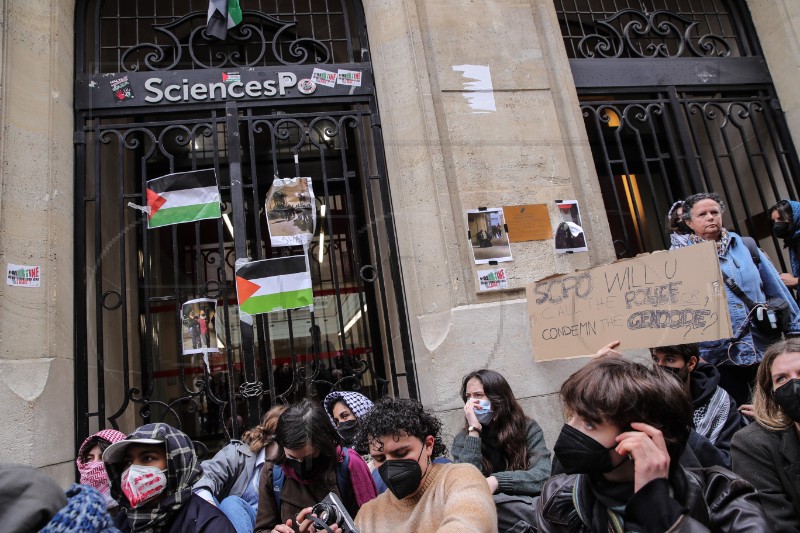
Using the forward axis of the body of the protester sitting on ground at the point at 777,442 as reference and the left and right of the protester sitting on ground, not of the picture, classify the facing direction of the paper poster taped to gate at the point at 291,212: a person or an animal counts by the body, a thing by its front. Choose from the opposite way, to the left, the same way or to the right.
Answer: the same way

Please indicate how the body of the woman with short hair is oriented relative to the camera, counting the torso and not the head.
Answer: toward the camera

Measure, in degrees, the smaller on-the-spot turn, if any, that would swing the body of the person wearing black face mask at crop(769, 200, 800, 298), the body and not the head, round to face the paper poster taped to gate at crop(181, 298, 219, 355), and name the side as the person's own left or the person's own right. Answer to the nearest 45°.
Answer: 0° — they already face it

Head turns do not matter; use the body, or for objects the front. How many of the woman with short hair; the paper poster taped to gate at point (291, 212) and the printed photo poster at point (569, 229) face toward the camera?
3

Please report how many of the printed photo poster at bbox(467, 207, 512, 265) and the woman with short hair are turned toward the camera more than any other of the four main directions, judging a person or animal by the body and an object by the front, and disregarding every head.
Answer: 2

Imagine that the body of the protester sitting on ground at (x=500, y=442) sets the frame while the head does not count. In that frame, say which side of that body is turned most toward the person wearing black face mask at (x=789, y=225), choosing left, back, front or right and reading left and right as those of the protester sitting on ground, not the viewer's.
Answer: back

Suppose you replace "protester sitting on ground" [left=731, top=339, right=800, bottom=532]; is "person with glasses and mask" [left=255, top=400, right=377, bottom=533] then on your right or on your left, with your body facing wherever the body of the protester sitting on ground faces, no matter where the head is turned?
on your right

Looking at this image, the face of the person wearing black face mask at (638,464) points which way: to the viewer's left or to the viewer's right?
to the viewer's left

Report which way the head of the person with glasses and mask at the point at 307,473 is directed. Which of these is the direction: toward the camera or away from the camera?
toward the camera

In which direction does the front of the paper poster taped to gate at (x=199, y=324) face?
toward the camera

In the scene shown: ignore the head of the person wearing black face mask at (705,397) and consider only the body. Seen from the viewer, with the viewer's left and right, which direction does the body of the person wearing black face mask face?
facing the viewer and to the left of the viewer

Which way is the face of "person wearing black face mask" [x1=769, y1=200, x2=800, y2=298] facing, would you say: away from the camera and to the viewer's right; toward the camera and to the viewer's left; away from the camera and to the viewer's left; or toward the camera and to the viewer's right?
toward the camera and to the viewer's left
